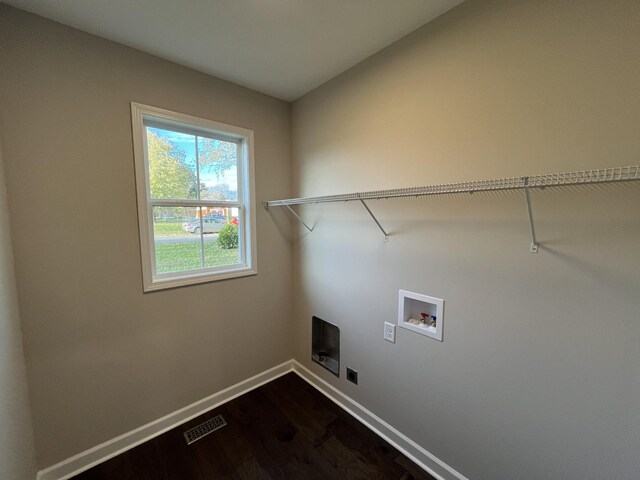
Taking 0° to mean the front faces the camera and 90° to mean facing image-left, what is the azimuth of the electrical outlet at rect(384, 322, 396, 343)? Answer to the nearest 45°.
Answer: approximately 45°

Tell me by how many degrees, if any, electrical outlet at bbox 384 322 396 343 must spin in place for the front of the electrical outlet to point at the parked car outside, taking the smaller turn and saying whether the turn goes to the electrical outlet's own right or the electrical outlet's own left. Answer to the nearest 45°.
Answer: approximately 45° to the electrical outlet's own right

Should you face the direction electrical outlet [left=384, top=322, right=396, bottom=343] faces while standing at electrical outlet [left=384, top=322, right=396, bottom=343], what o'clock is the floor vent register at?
The floor vent register is roughly at 1 o'clock from the electrical outlet.
